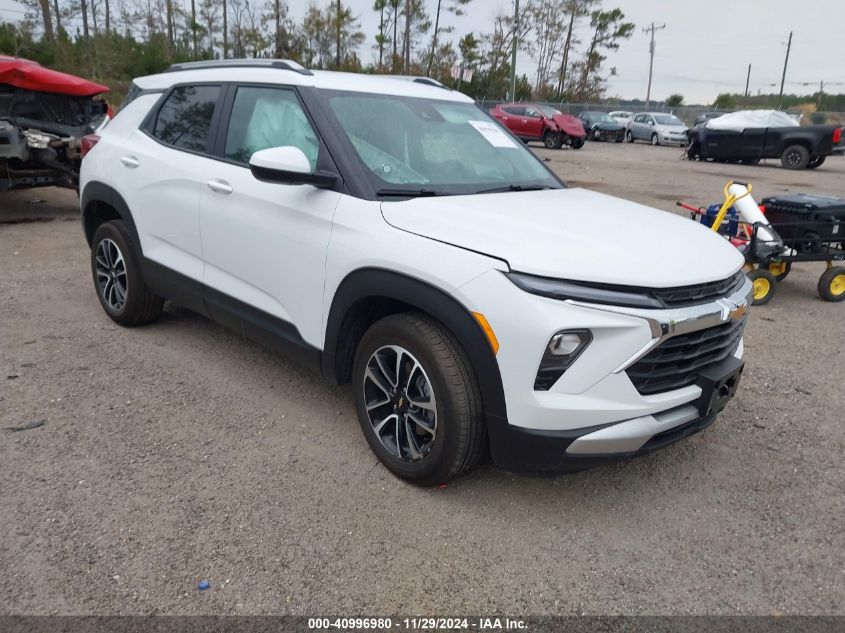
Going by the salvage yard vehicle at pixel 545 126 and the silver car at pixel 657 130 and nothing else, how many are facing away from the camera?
0

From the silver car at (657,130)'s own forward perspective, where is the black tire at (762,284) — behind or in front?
in front

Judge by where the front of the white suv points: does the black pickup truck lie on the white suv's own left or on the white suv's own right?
on the white suv's own left

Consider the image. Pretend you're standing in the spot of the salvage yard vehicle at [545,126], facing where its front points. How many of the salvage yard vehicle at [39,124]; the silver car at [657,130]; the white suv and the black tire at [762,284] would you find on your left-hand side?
1

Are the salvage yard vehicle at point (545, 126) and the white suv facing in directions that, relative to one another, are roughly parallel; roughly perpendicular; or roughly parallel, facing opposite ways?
roughly parallel

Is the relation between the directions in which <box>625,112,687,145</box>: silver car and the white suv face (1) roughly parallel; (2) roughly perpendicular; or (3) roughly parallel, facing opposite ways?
roughly parallel

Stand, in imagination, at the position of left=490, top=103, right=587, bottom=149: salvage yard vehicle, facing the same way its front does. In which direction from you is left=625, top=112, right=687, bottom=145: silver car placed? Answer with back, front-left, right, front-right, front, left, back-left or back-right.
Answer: left

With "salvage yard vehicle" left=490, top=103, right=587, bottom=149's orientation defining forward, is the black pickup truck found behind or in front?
in front

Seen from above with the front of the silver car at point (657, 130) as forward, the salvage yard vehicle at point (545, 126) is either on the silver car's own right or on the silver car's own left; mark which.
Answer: on the silver car's own right

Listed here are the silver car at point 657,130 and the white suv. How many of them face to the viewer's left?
0

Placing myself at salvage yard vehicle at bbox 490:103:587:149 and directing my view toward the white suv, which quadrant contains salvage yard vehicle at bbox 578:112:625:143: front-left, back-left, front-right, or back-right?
back-left

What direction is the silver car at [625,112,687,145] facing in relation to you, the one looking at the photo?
facing the viewer and to the right of the viewer

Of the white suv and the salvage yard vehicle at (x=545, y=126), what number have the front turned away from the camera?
0

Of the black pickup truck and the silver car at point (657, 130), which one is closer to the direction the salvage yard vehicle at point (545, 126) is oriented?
the black pickup truck

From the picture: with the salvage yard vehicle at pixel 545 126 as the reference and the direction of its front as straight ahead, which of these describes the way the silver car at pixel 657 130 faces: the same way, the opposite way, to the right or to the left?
the same way

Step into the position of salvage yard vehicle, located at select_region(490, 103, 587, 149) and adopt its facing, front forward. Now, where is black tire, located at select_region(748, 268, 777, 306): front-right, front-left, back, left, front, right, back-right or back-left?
front-right

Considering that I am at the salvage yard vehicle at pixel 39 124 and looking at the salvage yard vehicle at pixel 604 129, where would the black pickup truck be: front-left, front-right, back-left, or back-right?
front-right

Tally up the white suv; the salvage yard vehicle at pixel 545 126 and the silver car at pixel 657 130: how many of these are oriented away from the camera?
0
